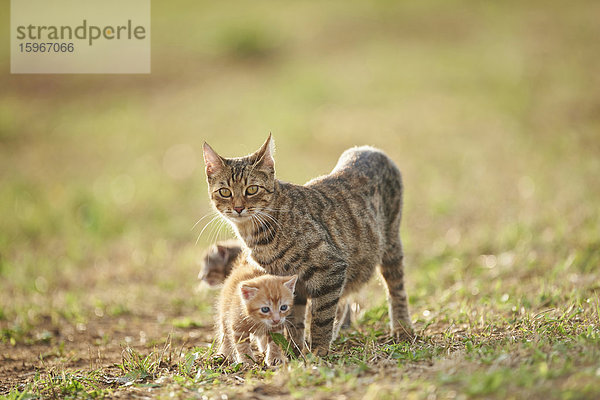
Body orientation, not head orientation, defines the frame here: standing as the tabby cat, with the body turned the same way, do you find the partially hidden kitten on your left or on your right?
on your right

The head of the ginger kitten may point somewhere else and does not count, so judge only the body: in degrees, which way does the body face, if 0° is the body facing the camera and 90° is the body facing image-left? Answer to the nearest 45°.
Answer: approximately 315°

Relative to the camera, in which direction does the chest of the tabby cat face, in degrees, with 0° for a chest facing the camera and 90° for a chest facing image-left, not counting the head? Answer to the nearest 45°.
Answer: approximately 45°

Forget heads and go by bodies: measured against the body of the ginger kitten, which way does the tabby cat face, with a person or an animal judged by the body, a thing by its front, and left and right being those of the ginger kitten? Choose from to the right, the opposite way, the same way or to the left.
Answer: to the right

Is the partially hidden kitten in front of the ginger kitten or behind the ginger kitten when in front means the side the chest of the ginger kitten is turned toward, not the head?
behind
